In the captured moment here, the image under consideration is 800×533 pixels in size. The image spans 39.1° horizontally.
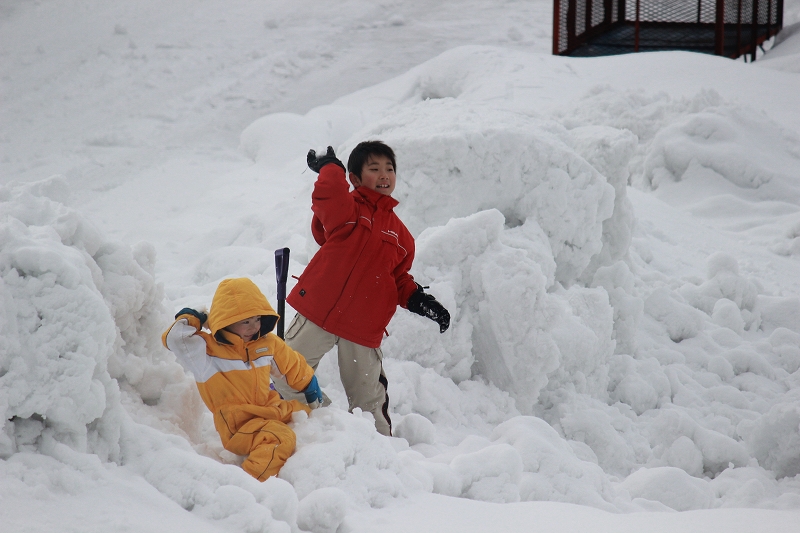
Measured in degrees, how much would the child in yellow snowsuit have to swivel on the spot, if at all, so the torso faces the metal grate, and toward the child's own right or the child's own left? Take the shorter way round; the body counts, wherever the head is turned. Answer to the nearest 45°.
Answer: approximately 90° to the child's own left

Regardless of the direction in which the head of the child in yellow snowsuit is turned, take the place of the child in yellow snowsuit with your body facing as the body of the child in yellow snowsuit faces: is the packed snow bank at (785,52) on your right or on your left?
on your left

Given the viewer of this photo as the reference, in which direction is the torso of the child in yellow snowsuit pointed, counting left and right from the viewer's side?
facing the viewer and to the right of the viewer

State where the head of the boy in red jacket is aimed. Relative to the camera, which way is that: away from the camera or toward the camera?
toward the camera

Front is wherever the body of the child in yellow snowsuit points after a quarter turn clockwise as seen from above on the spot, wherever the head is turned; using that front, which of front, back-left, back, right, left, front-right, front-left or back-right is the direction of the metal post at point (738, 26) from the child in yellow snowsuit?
back
